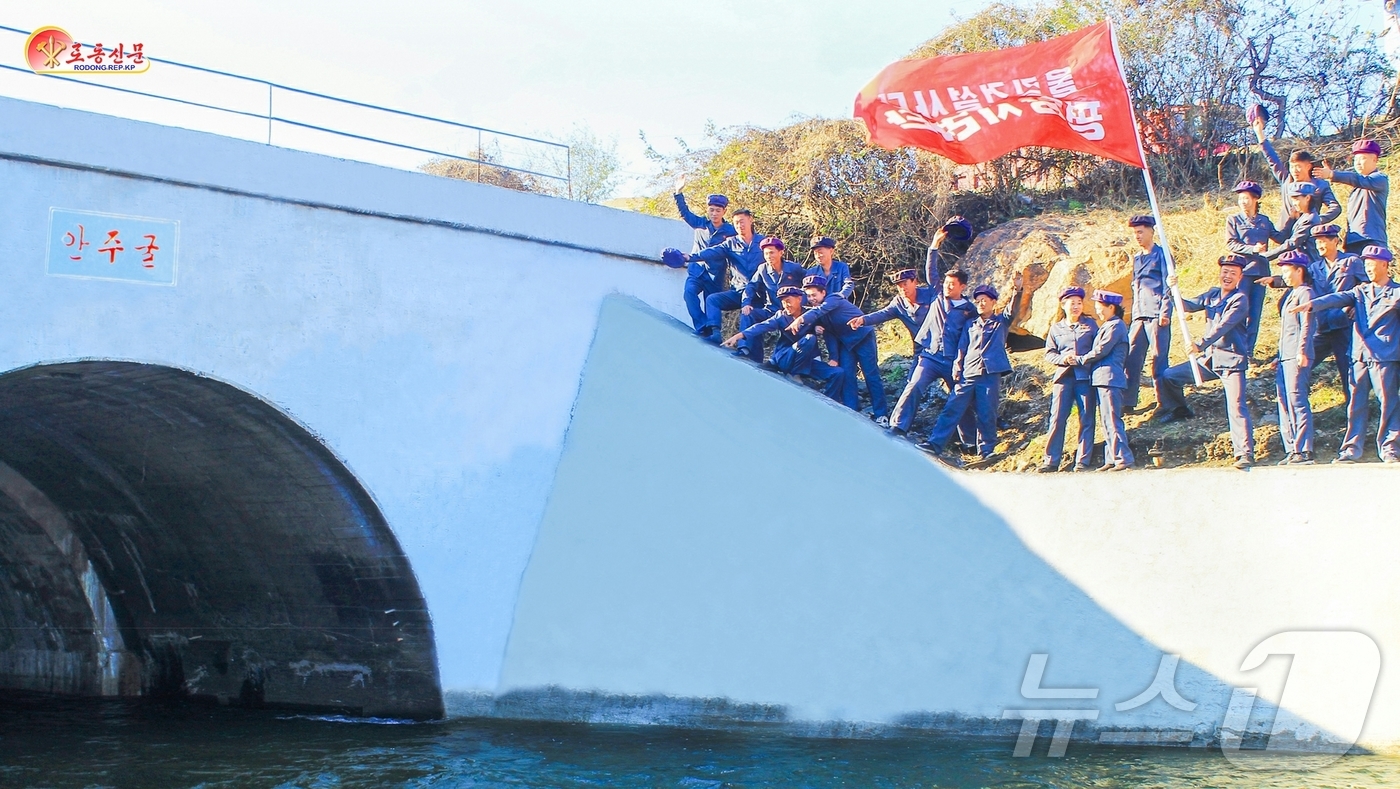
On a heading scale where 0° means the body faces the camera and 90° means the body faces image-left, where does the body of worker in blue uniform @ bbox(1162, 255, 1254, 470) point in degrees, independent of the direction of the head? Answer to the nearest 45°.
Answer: approximately 45°

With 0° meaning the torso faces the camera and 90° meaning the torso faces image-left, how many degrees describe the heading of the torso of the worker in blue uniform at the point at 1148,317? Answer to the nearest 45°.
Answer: approximately 45°

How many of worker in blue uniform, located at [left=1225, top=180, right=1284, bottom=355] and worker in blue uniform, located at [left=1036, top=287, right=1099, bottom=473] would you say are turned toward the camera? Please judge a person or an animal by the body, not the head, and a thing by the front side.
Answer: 2

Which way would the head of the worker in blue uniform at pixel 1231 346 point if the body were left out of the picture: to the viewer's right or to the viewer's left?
to the viewer's left
